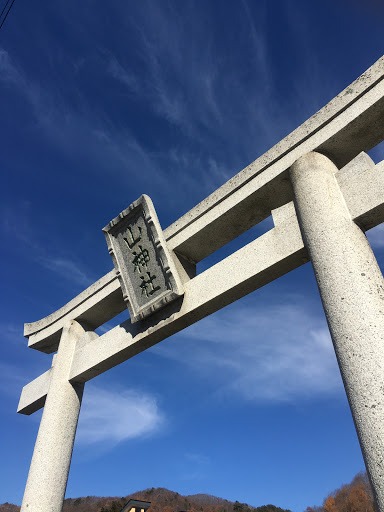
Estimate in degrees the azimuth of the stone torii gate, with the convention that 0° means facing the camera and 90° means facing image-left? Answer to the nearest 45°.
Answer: approximately 45°
